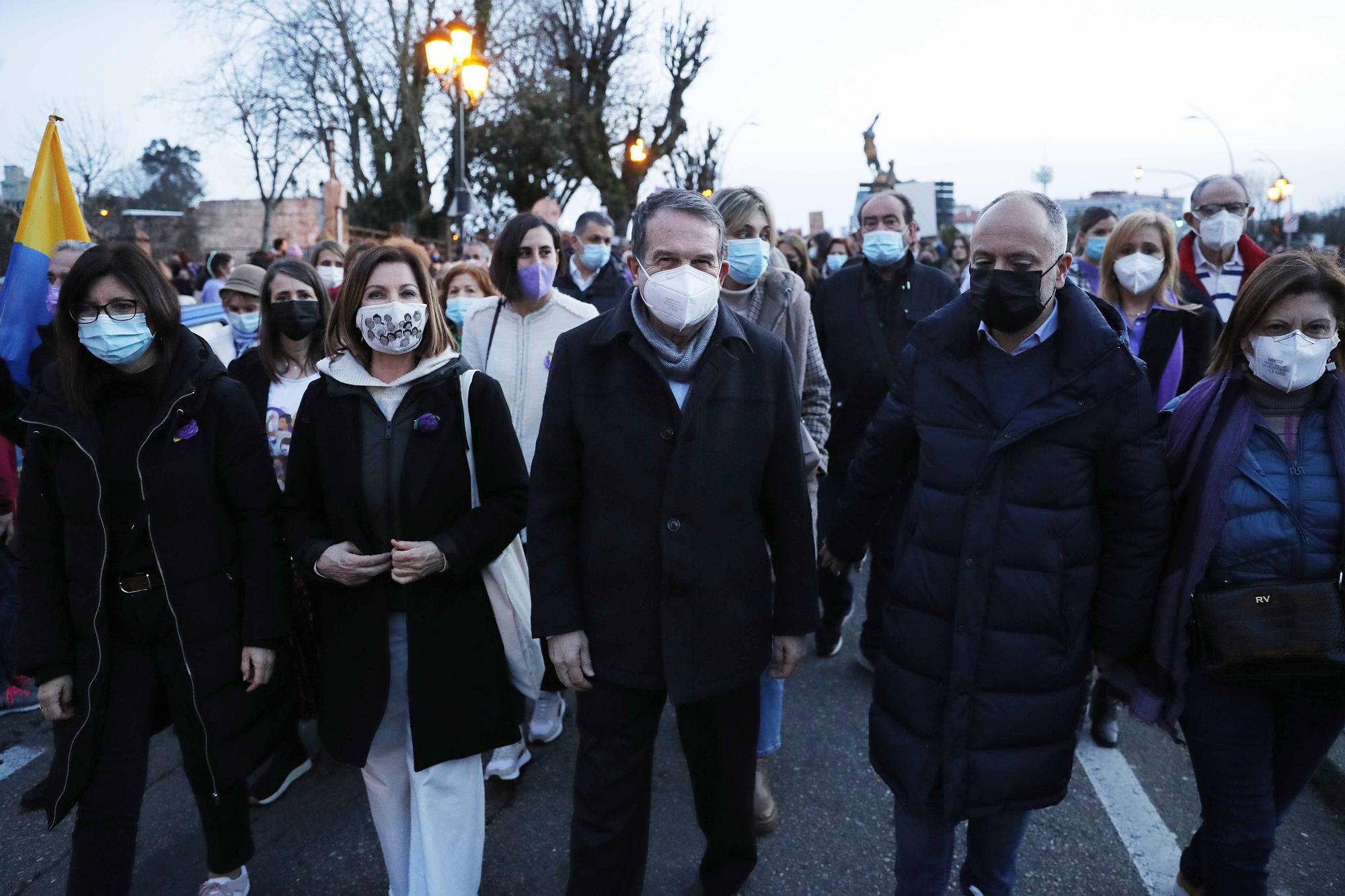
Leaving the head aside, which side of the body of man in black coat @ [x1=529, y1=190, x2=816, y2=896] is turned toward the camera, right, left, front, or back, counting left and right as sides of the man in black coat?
front

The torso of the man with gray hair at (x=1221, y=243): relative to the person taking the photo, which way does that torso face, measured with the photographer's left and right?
facing the viewer

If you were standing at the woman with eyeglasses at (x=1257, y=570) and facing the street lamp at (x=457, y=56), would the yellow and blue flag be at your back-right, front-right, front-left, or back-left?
front-left

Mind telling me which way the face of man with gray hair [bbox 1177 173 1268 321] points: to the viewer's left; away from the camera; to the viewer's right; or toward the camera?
toward the camera

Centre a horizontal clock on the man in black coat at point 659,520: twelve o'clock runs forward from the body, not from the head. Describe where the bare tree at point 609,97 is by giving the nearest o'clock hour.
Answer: The bare tree is roughly at 6 o'clock from the man in black coat.

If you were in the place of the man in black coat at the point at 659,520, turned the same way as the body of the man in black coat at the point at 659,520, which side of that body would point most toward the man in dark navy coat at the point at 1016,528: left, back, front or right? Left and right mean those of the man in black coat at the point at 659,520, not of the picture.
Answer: left

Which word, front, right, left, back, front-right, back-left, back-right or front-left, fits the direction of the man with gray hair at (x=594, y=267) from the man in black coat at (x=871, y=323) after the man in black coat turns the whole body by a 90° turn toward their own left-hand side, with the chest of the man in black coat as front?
back-left

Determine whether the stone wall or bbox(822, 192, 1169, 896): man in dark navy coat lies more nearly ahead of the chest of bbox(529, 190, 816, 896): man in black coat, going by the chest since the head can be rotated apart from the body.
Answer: the man in dark navy coat

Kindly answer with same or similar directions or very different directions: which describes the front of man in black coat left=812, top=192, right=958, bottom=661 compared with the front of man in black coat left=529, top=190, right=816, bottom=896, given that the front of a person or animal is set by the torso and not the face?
same or similar directions

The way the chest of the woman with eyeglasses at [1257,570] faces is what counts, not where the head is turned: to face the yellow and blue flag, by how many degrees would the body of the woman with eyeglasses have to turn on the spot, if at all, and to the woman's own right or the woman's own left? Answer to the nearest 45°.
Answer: approximately 90° to the woman's own right

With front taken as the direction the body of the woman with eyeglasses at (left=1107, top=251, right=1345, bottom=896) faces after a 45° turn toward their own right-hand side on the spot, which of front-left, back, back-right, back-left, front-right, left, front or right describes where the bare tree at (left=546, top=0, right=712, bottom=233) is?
right

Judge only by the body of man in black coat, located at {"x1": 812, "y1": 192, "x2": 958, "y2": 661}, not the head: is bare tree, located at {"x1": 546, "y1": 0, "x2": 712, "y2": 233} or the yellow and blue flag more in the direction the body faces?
the yellow and blue flag

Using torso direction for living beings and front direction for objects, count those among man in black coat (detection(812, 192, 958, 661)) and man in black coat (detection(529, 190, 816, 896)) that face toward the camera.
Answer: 2

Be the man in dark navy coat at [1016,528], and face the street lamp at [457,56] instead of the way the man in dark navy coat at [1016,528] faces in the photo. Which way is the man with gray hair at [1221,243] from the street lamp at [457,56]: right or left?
right

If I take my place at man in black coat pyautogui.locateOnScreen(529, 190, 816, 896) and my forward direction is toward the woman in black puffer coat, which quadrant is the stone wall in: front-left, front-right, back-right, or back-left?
front-right

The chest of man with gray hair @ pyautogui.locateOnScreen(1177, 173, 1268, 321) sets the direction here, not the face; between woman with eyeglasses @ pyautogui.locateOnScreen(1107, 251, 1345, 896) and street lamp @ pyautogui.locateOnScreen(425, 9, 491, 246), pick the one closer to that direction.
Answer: the woman with eyeglasses

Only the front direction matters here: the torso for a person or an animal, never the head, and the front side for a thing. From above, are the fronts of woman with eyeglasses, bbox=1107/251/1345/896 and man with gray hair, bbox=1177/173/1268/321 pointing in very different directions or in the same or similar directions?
same or similar directions

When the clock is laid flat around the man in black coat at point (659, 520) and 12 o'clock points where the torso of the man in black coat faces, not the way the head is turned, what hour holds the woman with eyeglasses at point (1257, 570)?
The woman with eyeglasses is roughly at 9 o'clock from the man in black coat.

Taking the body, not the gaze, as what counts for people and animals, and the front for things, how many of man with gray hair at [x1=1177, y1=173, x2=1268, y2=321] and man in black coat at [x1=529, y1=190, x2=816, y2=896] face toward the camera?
2

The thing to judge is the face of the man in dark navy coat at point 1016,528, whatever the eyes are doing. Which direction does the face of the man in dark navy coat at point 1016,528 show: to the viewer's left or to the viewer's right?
to the viewer's left
